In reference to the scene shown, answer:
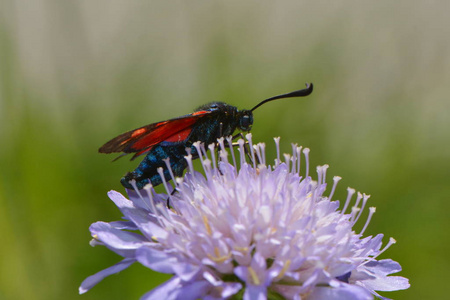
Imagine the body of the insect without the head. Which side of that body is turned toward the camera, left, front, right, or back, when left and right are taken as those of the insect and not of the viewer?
right
